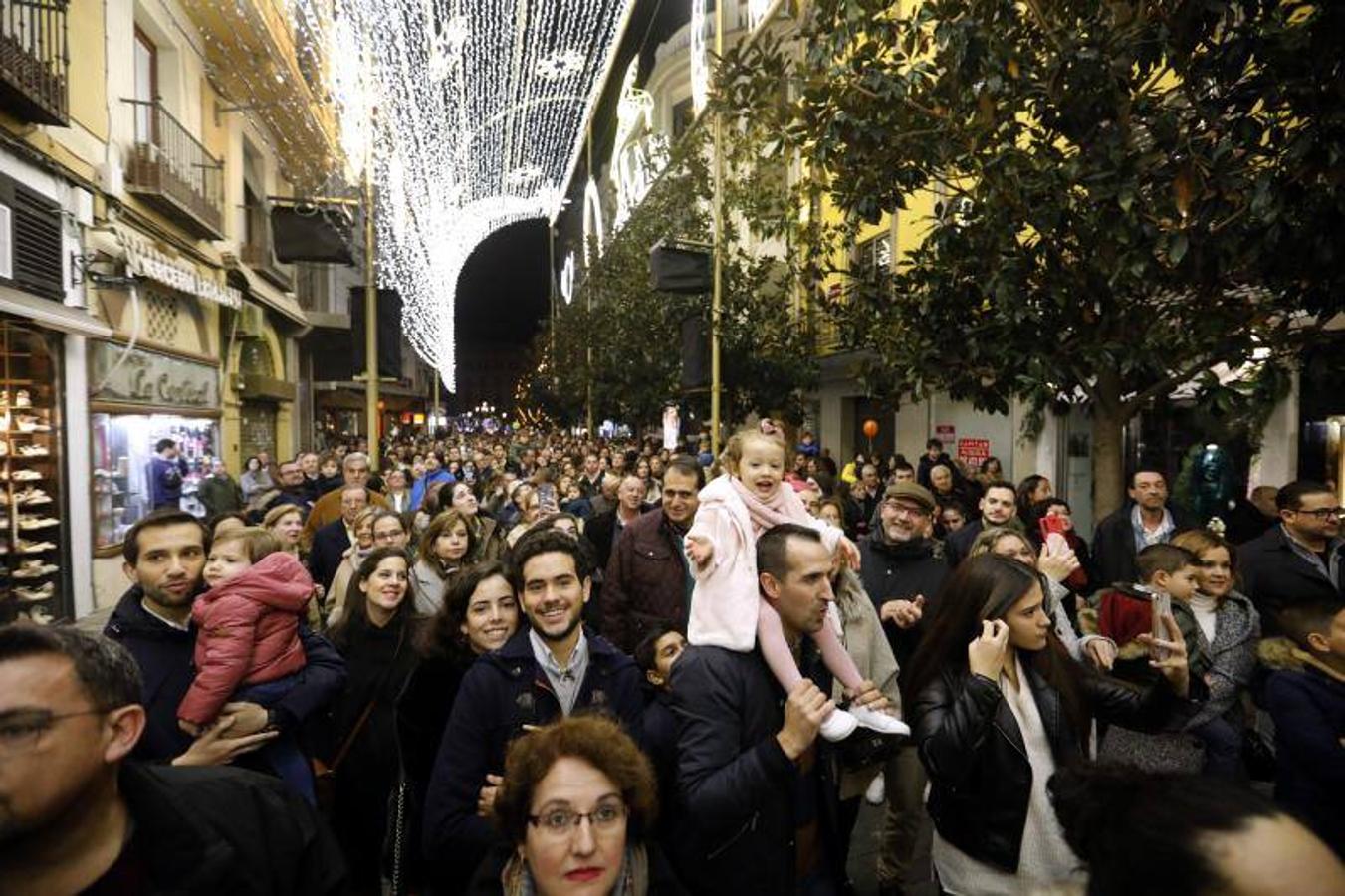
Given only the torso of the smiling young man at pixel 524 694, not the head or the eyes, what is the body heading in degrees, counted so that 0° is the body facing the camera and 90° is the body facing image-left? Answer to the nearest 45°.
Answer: approximately 0°

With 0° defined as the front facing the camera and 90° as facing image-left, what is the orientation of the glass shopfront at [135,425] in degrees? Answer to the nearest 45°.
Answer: approximately 315°

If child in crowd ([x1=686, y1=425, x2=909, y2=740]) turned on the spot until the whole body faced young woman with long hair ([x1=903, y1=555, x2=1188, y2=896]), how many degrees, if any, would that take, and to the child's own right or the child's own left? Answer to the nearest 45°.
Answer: approximately 45° to the child's own left

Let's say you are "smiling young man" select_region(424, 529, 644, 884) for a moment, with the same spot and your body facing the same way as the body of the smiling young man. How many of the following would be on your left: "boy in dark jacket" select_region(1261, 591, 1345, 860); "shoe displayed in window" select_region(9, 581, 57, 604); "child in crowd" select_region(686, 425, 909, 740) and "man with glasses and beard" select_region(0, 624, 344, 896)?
2

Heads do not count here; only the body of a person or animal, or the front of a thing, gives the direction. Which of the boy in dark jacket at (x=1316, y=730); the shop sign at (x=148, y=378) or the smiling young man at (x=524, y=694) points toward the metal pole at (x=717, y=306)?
the shop sign

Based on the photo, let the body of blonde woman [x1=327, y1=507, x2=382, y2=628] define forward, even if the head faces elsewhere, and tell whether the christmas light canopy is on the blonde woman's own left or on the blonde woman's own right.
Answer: on the blonde woman's own left

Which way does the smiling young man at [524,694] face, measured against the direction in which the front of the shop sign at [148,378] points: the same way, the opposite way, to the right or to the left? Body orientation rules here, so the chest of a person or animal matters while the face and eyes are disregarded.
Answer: to the right

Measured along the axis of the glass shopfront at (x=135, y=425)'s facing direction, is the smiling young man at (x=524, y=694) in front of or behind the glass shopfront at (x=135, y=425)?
in front

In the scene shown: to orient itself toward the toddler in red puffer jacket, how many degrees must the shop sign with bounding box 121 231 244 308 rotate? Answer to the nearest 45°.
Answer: approximately 45° to its right
